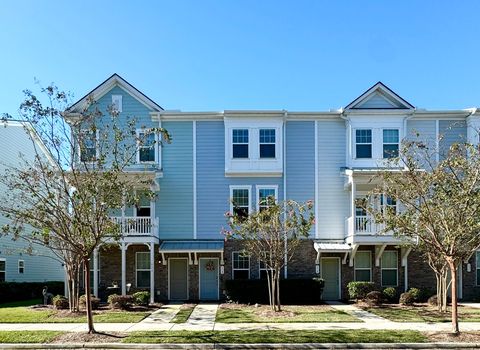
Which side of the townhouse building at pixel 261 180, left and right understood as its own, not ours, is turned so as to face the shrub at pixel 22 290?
right

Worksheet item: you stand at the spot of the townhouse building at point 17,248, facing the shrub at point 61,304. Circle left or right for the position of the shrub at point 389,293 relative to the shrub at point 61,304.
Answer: left

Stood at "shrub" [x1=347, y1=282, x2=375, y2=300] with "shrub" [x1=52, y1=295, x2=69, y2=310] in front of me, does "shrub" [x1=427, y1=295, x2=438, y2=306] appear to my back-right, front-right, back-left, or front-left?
back-left

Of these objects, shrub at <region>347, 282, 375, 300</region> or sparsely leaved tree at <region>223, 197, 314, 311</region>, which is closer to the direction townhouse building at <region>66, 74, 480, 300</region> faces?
the sparsely leaved tree

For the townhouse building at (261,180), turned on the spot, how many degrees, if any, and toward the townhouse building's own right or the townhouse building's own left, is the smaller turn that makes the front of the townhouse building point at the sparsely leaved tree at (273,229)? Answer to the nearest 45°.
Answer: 0° — it already faces it

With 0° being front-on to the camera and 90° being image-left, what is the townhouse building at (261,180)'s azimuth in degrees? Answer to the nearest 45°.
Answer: approximately 0°

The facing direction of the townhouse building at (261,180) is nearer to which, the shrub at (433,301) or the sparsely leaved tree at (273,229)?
the sparsely leaved tree
